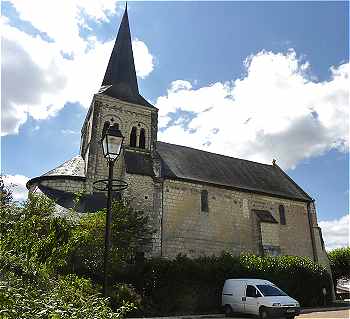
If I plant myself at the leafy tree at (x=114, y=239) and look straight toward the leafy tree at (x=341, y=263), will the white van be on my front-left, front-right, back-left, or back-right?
front-right

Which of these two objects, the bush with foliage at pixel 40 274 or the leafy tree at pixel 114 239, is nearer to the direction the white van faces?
the bush with foliage

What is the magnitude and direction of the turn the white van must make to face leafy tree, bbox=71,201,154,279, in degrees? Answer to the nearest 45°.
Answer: approximately 135° to its right
